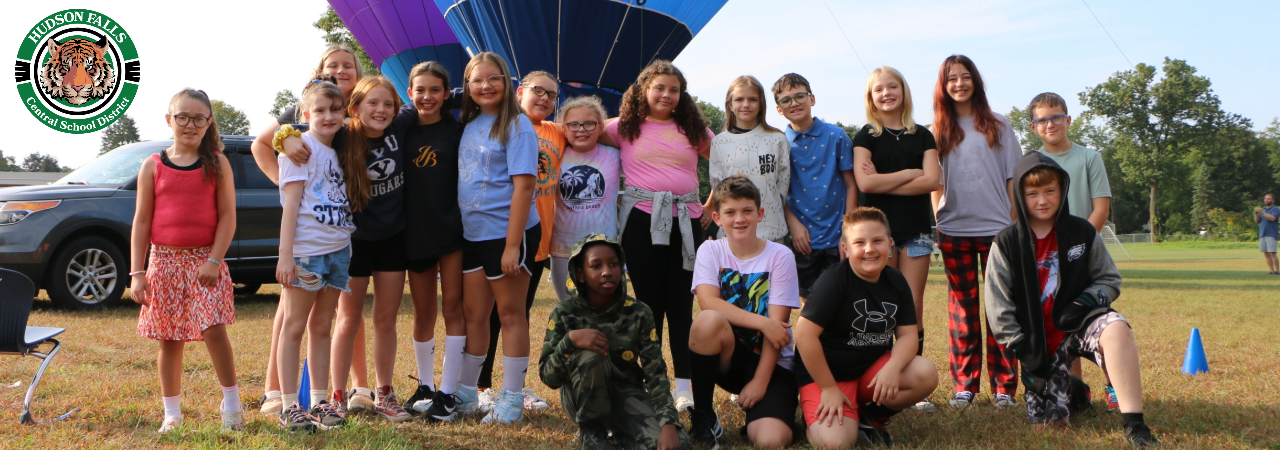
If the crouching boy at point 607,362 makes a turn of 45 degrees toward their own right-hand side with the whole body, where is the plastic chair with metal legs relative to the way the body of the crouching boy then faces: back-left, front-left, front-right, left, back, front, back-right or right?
front-right

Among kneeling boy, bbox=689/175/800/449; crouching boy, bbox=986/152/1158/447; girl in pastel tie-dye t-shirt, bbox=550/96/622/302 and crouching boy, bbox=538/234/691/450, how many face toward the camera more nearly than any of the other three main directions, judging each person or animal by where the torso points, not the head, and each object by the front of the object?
4

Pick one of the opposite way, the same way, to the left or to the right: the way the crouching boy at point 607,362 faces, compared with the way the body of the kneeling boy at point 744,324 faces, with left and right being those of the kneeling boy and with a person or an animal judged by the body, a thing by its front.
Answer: the same way

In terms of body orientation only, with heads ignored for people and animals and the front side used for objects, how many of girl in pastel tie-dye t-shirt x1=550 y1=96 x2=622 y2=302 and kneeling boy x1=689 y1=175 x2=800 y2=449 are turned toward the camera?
2

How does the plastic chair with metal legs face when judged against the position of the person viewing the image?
facing away from the viewer and to the right of the viewer

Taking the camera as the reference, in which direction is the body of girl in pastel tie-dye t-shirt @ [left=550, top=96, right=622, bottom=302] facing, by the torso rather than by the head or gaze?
toward the camera

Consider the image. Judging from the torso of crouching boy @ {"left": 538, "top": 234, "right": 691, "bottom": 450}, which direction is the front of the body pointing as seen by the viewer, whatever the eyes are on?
toward the camera

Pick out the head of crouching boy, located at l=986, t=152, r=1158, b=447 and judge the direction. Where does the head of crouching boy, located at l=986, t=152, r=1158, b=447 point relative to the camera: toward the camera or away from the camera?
toward the camera

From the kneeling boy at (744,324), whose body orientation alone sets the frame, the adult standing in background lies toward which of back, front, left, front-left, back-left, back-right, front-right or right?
back-left

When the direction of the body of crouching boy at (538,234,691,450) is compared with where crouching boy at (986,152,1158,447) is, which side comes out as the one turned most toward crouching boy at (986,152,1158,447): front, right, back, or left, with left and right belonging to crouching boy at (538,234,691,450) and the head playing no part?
left

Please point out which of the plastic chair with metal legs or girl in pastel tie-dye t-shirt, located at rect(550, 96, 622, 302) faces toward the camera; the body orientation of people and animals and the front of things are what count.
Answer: the girl in pastel tie-dye t-shirt

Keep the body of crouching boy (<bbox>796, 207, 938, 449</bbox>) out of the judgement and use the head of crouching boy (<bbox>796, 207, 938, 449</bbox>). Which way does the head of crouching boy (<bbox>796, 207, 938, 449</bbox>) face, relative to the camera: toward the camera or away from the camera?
toward the camera

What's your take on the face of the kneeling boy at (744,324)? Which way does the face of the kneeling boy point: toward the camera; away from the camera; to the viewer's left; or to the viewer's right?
toward the camera

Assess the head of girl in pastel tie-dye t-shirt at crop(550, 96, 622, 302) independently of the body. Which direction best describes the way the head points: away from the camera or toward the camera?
toward the camera

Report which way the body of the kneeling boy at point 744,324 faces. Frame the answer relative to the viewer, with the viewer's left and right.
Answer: facing the viewer
